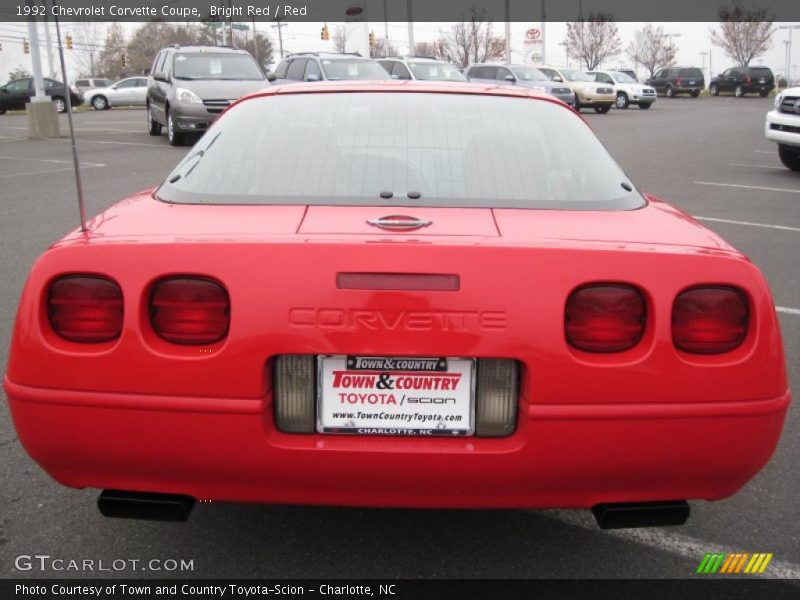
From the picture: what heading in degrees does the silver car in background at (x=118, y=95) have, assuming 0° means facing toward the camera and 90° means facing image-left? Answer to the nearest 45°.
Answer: approximately 90°

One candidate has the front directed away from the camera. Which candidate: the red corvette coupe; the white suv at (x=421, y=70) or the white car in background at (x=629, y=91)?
the red corvette coupe

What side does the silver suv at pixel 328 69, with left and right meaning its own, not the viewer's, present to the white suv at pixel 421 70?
left

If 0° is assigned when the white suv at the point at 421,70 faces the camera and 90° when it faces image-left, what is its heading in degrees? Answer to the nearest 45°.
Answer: approximately 315°

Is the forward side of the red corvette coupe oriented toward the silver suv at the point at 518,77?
yes

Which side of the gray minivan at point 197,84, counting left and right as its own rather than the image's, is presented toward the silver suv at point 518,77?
left

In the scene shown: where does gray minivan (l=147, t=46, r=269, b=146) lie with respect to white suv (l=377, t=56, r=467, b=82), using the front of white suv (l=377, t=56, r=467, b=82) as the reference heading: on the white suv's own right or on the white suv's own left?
on the white suv's own right

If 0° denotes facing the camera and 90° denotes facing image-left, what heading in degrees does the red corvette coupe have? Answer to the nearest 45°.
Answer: approximately 180°

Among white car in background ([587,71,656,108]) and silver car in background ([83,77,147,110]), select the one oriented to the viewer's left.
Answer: silver car in background ([83,77,147,110])

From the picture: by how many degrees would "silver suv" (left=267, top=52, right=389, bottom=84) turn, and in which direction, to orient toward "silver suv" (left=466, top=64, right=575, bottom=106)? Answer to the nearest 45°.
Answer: approximately 90° to its left

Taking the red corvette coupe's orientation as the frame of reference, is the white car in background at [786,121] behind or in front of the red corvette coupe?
in front
